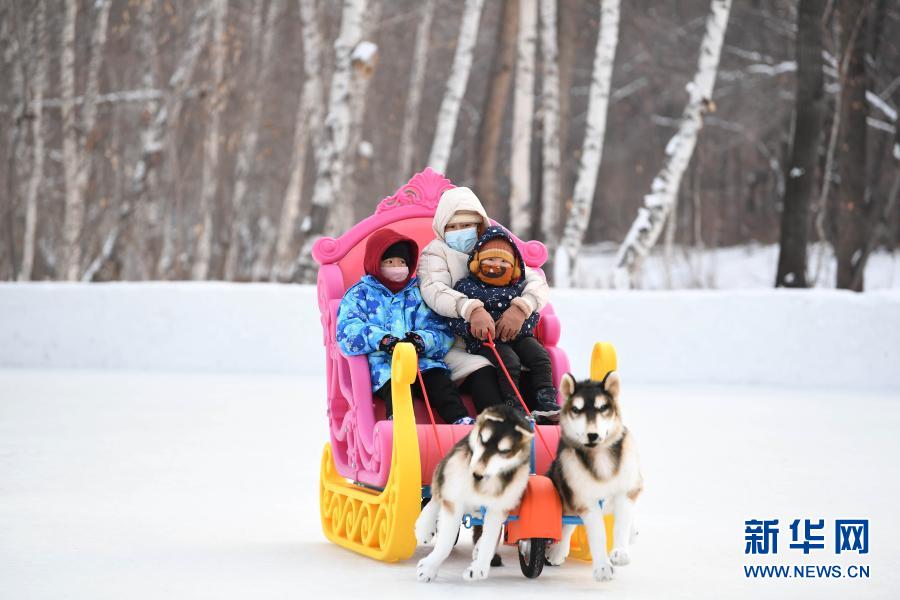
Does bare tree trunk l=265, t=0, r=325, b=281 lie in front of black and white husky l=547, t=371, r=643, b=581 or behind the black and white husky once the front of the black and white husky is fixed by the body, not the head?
behind

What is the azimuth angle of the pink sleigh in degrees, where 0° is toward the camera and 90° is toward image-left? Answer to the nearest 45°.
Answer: approximately 315°

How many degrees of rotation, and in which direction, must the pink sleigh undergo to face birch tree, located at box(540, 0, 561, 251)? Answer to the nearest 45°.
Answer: approximately 135° to its left

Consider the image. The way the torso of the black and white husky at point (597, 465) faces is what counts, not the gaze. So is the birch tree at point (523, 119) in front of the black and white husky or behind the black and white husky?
behind

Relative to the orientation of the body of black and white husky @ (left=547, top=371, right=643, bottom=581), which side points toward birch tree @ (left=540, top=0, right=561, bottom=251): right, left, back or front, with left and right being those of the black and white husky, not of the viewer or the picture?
back

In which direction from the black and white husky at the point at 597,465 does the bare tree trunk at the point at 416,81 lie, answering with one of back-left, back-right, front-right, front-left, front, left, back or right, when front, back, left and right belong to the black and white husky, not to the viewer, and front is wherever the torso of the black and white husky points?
back

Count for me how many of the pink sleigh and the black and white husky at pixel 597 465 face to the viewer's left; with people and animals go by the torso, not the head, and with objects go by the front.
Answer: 0

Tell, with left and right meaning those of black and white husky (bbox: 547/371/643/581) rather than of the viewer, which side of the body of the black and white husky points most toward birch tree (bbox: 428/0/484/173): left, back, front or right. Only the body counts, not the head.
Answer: back

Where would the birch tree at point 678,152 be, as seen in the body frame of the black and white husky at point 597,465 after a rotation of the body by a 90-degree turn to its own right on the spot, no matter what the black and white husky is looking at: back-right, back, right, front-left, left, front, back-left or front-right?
right

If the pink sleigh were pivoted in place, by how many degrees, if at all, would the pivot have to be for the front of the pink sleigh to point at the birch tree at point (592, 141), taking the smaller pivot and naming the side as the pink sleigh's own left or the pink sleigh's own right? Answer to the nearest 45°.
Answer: approximately 135° to the pink sleigh's own left

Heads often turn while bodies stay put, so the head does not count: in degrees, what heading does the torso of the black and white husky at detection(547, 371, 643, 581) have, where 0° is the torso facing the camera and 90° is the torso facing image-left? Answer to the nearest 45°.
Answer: approximately 0°
